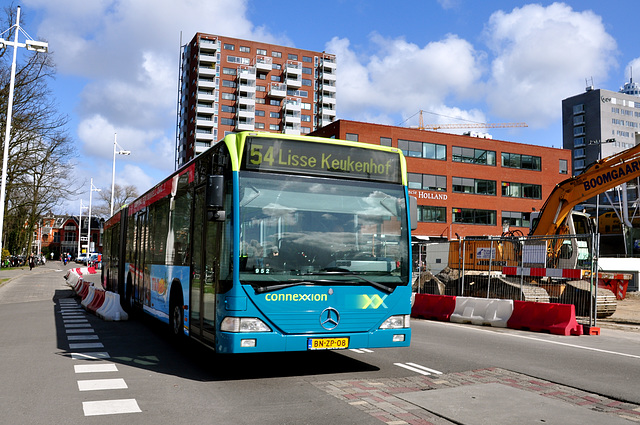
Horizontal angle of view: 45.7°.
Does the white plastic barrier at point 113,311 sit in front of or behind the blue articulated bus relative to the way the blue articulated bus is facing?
behind

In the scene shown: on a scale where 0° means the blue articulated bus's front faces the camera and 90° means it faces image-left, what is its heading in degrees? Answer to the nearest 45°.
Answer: approximately 315°

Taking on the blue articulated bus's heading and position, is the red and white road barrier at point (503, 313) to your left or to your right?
on your left

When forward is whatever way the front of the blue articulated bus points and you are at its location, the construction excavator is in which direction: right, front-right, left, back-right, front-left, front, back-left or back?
left

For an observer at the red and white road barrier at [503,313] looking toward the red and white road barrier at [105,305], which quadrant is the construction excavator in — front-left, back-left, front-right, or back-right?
back-right

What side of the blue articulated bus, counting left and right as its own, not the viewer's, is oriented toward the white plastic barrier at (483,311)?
left
